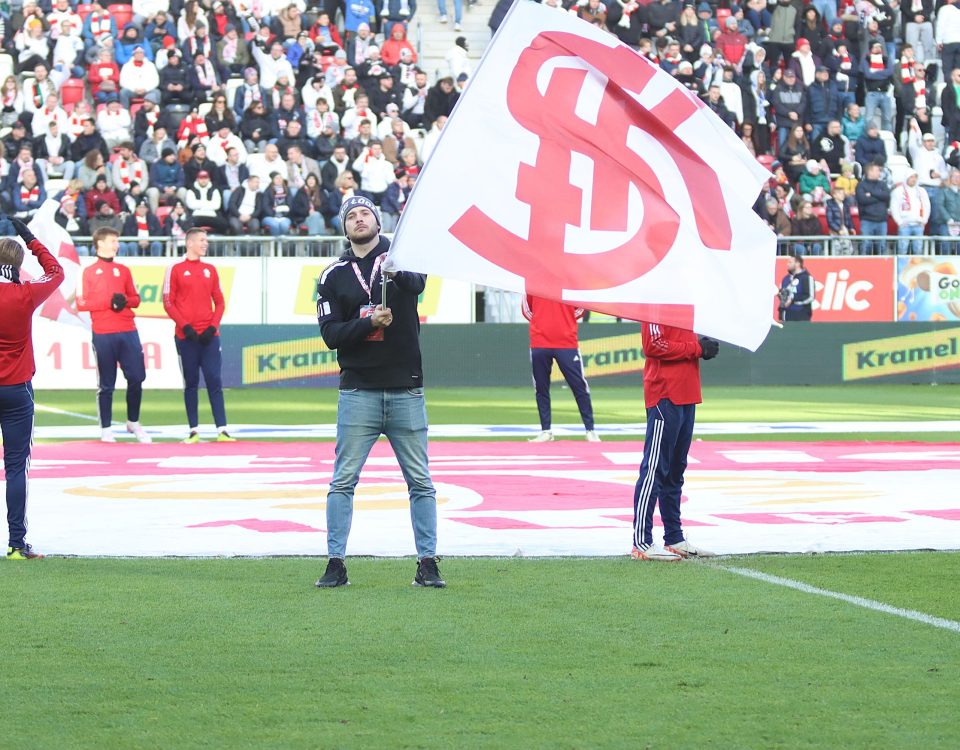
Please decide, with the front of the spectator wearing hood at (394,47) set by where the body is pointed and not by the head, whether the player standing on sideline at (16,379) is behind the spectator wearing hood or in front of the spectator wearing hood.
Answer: in front

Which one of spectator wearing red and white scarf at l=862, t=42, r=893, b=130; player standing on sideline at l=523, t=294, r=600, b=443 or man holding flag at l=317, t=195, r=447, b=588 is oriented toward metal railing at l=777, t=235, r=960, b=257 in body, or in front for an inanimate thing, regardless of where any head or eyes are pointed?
the spectator wearing red and white scarf

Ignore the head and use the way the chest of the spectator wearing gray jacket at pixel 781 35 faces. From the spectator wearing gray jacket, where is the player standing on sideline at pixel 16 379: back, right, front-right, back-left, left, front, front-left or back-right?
front

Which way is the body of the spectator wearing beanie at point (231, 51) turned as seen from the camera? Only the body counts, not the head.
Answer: toward the camera

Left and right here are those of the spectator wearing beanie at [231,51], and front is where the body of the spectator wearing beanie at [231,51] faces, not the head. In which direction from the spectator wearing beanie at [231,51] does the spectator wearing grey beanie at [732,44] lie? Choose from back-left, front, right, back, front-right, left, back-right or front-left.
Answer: left

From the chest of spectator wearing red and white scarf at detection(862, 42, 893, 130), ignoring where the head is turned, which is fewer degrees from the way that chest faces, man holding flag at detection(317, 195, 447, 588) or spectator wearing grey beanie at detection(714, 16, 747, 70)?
the man holding flag

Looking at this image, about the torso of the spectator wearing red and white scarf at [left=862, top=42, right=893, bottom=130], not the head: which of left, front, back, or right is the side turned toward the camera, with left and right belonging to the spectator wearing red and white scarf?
front

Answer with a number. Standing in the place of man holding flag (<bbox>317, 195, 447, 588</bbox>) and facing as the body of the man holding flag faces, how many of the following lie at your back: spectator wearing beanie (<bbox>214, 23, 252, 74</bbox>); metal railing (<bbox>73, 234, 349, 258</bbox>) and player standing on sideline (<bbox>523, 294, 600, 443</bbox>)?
3

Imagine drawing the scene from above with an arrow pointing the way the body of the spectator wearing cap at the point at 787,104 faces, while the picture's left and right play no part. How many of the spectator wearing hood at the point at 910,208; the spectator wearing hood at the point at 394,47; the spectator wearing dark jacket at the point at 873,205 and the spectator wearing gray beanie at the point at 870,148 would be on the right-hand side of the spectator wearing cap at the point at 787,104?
1

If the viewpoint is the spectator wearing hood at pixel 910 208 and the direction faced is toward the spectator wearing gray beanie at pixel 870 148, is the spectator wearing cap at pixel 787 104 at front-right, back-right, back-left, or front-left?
front-left

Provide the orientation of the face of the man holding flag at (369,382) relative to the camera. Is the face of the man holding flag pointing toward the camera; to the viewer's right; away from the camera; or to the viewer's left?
toward the camera

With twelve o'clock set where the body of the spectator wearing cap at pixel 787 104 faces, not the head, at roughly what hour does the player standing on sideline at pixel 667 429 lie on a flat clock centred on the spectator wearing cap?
The player standing on sideline is roughly at 12 o'clock from the spectator wearing cap.

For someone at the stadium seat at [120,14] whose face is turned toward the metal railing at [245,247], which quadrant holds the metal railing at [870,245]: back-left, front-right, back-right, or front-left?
front-left

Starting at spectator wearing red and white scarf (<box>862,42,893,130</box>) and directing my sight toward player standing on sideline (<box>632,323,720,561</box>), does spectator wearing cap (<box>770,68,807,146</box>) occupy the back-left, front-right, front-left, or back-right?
front-right

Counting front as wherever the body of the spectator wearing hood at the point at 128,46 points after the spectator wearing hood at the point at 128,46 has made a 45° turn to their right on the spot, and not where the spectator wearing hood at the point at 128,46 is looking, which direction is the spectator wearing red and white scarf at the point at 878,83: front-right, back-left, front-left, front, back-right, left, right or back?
back-left

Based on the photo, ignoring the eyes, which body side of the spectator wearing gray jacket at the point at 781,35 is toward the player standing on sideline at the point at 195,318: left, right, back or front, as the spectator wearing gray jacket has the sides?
front
